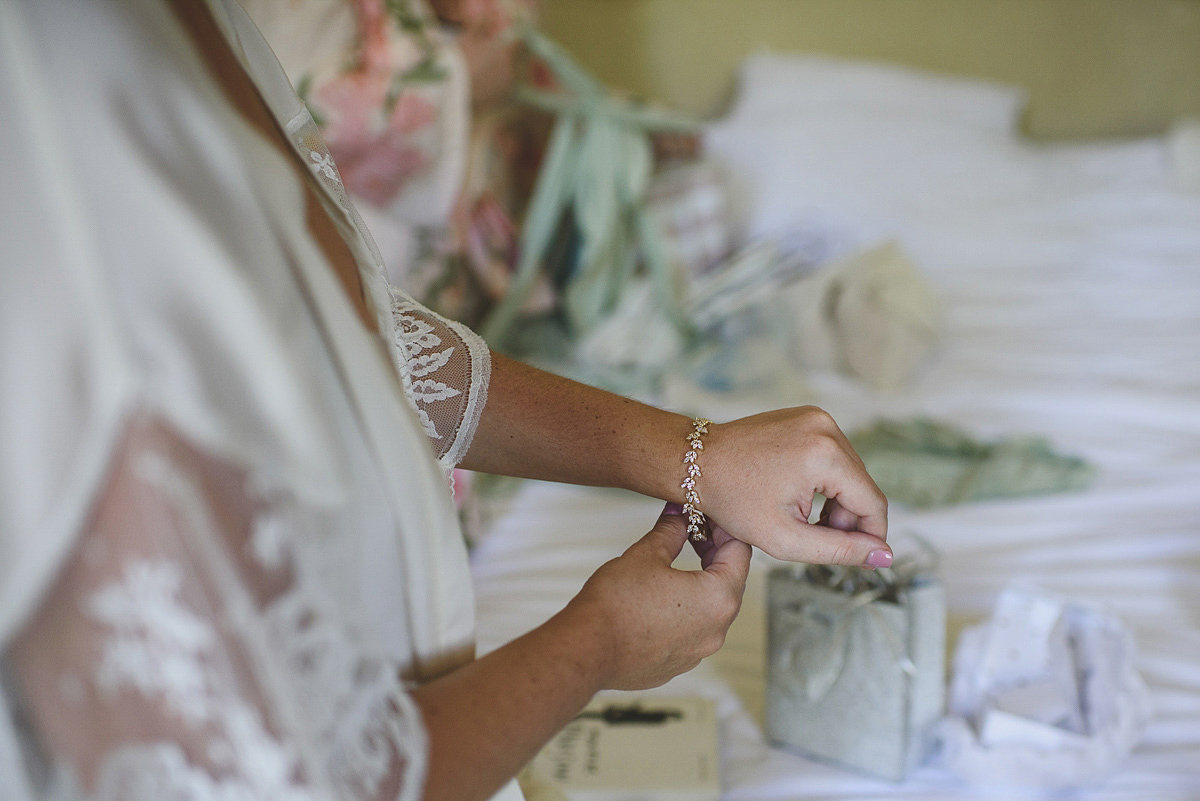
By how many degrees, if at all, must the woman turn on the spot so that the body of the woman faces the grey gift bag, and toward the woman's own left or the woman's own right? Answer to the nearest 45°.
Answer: approximately 45° to the woman's own left

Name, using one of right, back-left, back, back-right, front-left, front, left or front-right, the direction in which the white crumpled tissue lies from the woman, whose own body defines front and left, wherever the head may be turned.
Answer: front-left

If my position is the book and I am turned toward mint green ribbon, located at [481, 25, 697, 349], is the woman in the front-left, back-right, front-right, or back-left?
back-left

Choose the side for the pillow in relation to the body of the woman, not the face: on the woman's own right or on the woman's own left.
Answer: on the woman's own left

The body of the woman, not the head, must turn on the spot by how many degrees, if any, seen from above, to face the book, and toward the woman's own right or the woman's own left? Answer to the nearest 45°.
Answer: approximately 45° to the woman's own left

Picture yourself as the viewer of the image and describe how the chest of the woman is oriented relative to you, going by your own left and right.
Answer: facing to the right of the viewer

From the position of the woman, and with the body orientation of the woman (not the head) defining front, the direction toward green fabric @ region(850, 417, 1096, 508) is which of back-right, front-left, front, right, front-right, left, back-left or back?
front-left
